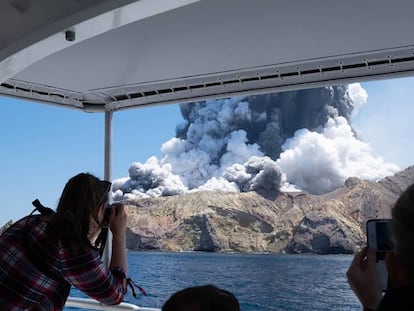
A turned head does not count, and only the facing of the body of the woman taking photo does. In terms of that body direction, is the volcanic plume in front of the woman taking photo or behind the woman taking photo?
in front

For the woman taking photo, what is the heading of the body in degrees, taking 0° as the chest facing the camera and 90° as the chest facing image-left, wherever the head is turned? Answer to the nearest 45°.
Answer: approximately 225°

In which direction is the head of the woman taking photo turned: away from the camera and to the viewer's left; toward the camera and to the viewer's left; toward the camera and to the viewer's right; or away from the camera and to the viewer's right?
away from the camera and to the viewer's right
